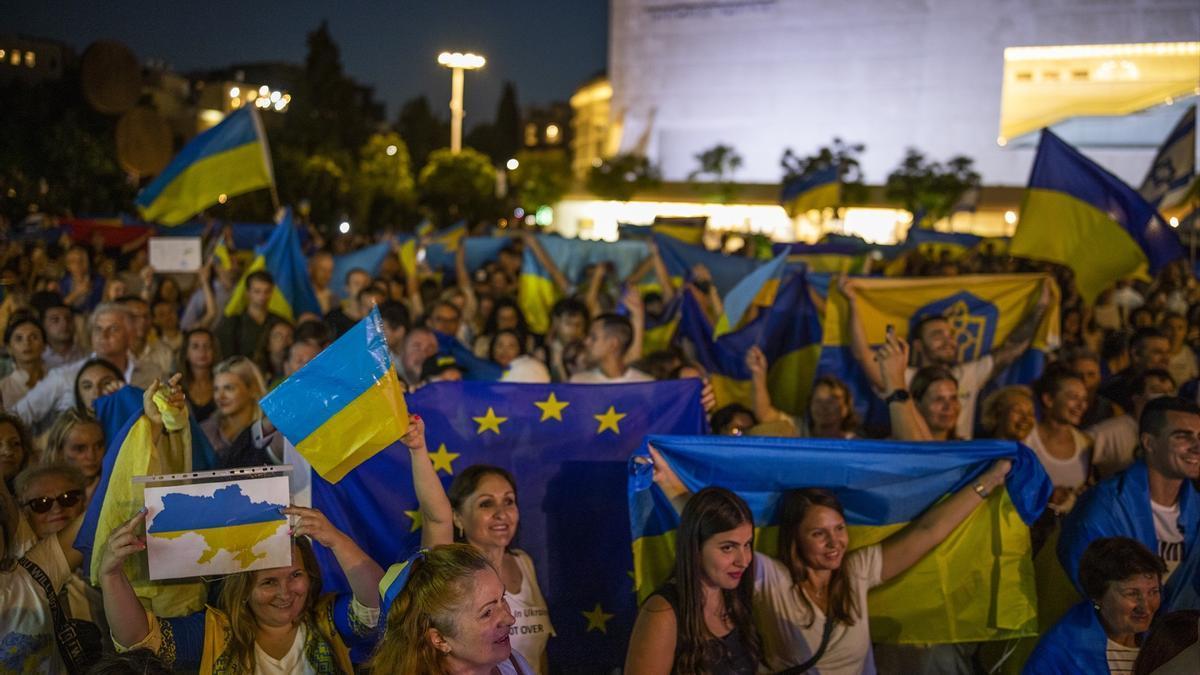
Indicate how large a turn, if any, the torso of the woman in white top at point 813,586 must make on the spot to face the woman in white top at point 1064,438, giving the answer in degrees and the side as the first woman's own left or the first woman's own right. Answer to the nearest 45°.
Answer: approximately 90° to the first woman's own left

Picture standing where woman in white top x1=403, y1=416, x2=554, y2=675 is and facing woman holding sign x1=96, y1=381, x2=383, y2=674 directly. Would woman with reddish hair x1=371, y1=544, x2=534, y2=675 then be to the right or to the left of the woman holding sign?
left

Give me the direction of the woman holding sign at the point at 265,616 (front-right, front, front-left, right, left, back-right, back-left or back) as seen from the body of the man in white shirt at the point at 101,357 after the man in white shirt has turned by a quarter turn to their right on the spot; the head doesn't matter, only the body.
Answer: left

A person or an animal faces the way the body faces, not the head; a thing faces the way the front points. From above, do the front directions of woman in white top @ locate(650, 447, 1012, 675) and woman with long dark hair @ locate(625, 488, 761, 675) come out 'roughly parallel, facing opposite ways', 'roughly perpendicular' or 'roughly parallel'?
roughly parallel

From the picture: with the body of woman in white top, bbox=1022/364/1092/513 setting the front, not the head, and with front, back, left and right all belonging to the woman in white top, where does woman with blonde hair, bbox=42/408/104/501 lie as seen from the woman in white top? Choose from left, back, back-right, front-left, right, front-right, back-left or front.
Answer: right

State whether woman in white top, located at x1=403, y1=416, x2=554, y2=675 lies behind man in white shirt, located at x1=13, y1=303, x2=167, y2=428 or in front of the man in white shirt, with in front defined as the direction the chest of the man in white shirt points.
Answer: in front

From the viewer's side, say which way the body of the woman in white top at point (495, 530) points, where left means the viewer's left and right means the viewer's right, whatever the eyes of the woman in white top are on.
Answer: facing the viewer and to the right of the viewer

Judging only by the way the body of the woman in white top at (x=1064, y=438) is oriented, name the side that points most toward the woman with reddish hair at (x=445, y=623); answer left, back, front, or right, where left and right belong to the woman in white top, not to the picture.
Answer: right

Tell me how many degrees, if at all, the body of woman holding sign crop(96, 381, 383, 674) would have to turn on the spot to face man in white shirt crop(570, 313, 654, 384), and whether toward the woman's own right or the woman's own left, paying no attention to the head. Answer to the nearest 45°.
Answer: approximately 135° to the woman's own left

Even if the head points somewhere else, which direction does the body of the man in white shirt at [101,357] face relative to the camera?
toward the camera

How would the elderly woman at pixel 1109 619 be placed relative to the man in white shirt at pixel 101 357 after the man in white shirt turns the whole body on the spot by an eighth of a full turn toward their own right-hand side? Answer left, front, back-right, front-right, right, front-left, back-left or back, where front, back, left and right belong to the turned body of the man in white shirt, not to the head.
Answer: left

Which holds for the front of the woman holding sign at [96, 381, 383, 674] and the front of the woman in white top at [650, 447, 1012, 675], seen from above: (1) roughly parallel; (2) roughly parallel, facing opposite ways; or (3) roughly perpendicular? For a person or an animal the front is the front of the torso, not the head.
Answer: roughly parallel

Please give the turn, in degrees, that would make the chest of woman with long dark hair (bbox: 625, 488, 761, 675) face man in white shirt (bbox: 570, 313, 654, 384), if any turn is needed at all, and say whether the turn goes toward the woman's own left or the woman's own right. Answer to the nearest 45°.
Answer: approximately 135° to the woman's own left
